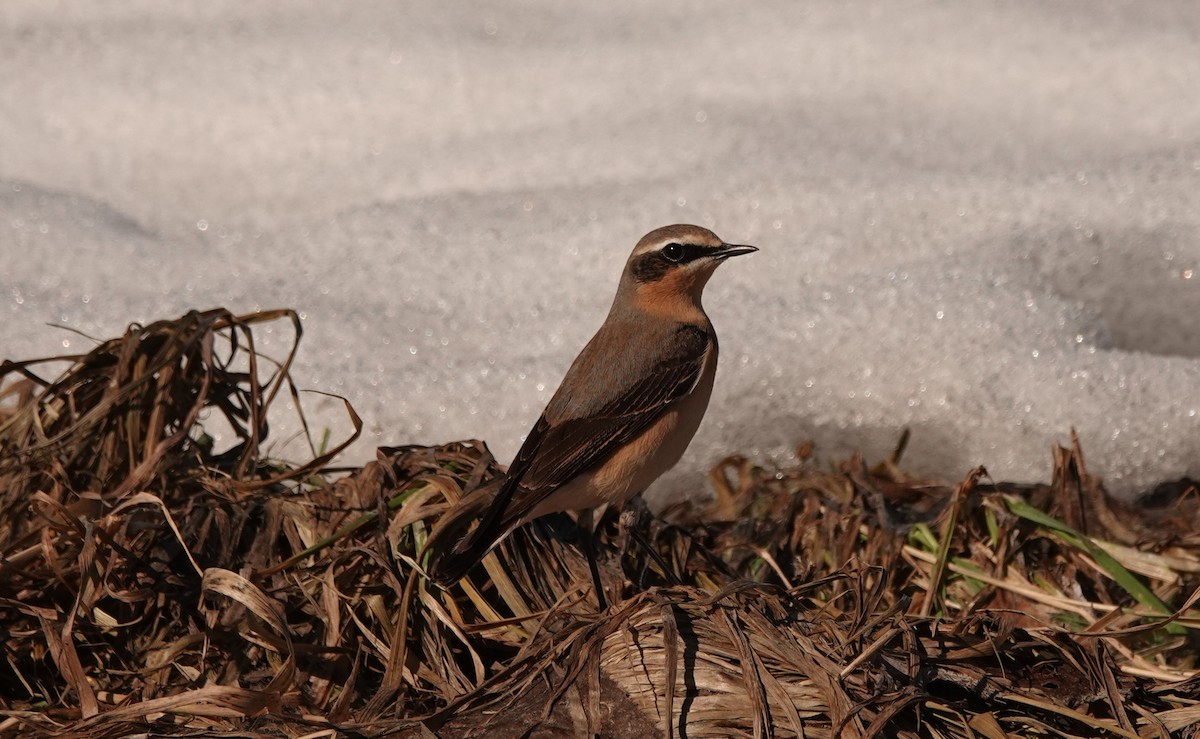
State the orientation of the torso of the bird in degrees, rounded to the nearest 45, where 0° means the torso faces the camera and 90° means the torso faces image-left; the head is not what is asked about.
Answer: approximately 270°
